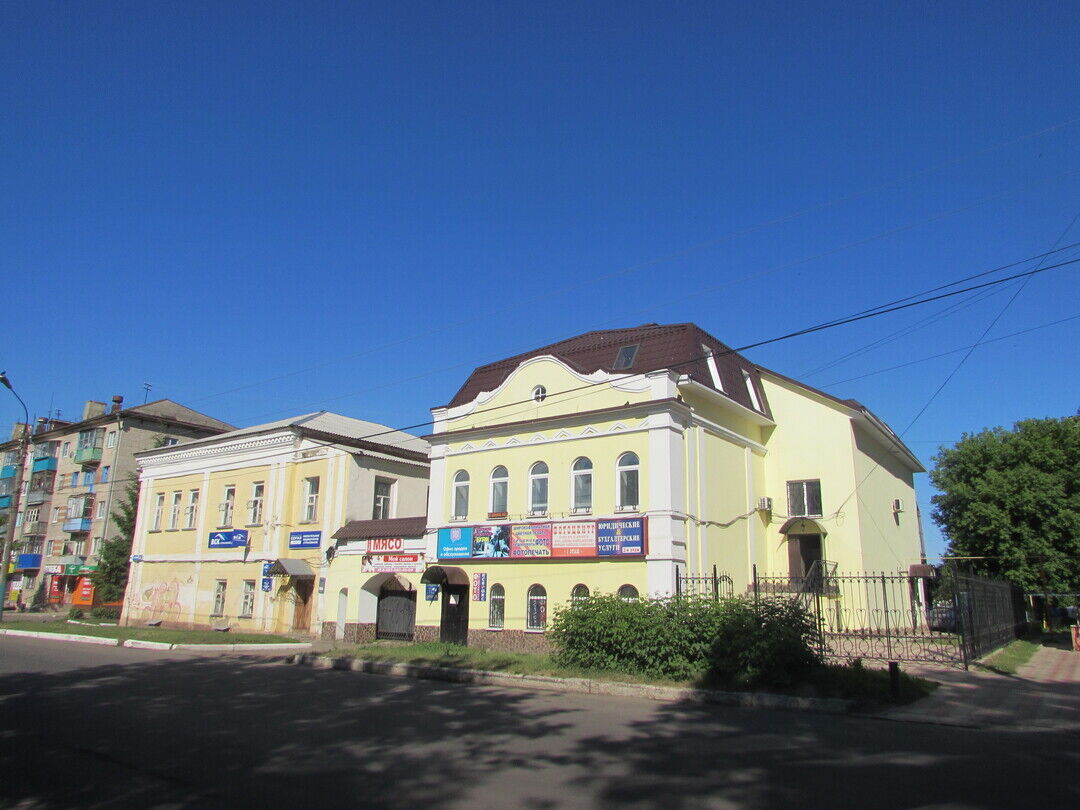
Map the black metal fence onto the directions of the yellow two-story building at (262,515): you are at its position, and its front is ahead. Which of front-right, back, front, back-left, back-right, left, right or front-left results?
left

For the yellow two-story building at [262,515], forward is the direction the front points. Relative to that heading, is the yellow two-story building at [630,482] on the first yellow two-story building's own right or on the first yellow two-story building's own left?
on the first yellow two-story building's own left

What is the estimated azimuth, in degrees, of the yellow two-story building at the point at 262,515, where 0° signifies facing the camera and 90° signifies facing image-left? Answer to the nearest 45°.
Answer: approximately 45°

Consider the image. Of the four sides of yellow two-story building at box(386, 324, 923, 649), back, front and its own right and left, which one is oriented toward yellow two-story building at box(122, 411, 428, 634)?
right

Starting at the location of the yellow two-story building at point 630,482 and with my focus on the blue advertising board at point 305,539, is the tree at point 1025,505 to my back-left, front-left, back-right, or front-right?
back-right

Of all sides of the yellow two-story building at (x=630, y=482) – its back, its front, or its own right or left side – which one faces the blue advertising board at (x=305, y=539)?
right

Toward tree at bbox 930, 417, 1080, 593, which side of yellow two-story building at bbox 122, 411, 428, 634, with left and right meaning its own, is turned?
left

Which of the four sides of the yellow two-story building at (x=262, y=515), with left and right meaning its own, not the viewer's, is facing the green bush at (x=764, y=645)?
left

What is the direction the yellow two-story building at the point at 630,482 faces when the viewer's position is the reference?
facing the viewer and to the left of the viewer

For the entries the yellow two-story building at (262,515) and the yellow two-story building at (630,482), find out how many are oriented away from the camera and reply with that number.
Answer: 0

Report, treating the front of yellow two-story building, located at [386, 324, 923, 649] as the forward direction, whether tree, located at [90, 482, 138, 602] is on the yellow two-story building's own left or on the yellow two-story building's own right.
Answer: on the yellow two-story building's own right

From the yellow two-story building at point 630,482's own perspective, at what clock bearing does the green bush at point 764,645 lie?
The green bush is roughly at 10 o'clock from the yellow two-story building.

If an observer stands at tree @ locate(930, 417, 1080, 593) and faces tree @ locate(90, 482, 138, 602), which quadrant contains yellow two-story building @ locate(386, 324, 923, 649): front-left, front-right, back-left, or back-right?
front-left
